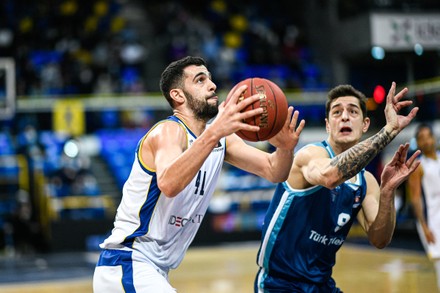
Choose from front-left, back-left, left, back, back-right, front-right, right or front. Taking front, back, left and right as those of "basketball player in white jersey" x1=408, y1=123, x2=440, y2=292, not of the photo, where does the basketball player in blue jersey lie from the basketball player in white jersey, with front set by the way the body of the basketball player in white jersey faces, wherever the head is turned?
front-right

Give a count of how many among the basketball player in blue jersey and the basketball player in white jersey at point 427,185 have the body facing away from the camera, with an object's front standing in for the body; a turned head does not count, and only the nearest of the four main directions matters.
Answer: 0

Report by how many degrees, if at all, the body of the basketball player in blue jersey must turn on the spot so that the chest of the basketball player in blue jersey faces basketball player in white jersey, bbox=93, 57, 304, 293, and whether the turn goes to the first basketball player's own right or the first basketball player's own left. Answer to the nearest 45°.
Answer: approximately 90° to the first basketball player's own right

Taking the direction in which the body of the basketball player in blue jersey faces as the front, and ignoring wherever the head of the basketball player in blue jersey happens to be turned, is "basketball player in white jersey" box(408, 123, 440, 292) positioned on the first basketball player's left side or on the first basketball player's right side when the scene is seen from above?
on the first basketball player's left side

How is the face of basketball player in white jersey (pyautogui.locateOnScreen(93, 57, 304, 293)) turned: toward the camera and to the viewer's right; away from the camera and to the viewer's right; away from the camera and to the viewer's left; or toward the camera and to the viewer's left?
toward the camera and to the viewer's right

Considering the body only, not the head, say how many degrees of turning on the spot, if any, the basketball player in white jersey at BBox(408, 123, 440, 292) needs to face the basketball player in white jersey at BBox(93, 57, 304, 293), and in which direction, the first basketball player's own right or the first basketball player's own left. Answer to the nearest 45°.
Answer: approximately 45° to the first basketball player's own right

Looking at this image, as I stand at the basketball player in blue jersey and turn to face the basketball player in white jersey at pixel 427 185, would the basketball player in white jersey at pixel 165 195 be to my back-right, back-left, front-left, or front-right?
back-left
